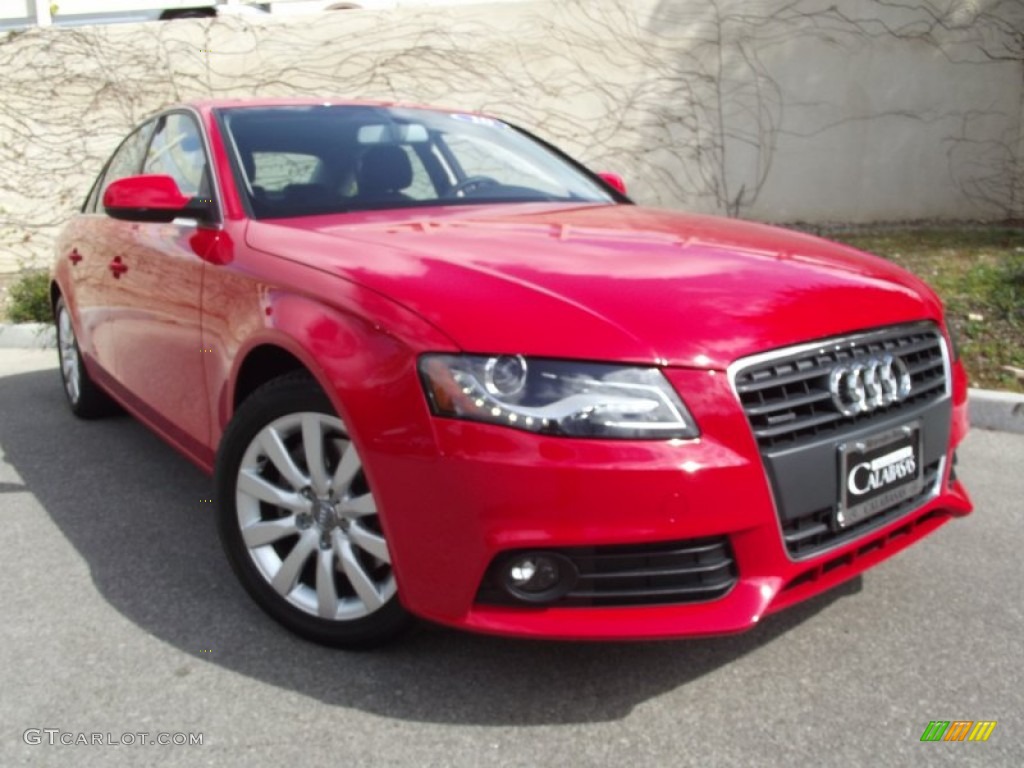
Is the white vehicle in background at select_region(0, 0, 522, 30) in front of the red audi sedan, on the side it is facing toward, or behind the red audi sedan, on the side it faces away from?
behind

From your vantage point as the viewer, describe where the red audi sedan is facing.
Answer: facing the viewer and to the right of the viewer
